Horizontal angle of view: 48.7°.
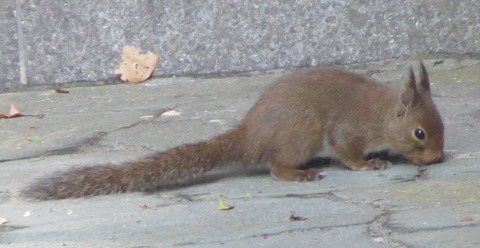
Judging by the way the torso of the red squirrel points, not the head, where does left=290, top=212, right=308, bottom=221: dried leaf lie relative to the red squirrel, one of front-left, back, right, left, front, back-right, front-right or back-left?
right

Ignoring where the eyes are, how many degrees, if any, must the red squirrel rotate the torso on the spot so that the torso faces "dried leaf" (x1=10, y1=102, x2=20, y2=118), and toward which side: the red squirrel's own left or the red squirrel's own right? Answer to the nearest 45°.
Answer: approximately 135° to the red squirrel's own left

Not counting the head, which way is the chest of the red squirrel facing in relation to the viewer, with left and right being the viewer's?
facing to the right of the viewer

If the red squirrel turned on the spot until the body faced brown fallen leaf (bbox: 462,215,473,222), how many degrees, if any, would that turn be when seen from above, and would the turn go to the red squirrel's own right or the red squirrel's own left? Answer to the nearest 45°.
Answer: approximately 45° to the red squirrel's own right

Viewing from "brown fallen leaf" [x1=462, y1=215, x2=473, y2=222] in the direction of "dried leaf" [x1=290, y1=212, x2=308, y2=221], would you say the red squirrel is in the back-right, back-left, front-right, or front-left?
front-right
